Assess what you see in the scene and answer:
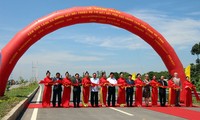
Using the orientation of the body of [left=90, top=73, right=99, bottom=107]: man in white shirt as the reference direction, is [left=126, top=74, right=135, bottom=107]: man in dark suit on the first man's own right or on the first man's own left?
on the first man's own left

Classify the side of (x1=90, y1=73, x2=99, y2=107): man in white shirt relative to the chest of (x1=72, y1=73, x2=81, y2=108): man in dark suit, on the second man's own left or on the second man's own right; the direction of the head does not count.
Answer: on the second man's own left

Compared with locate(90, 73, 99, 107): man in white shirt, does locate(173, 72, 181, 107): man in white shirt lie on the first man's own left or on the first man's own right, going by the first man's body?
on the first man's own left

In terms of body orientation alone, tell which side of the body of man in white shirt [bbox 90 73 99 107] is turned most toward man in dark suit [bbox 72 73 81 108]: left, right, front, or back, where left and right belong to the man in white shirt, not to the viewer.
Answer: right

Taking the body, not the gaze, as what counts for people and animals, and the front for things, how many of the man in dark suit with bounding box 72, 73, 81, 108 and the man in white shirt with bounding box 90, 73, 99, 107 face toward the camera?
2

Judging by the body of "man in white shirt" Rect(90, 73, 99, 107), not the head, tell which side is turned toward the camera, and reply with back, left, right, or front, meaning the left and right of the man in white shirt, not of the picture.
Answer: front

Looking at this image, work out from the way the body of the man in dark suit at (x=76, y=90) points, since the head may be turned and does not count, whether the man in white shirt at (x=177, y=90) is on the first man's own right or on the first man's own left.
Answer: on the first man's own left

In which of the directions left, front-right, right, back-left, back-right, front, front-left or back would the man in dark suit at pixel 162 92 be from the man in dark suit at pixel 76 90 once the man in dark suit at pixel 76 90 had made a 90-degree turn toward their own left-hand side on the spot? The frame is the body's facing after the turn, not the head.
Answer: front

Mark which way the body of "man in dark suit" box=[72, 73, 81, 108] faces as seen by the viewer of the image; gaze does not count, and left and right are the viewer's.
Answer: facing the viewer

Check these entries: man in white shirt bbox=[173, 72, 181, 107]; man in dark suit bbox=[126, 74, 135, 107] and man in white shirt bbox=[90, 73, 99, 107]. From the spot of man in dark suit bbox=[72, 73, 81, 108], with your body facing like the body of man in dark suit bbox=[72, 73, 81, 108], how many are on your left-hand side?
3
